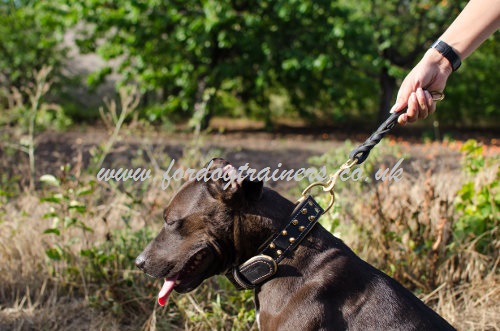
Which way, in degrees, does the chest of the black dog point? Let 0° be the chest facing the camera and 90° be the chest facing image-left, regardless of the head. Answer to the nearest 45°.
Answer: approximately 90°
